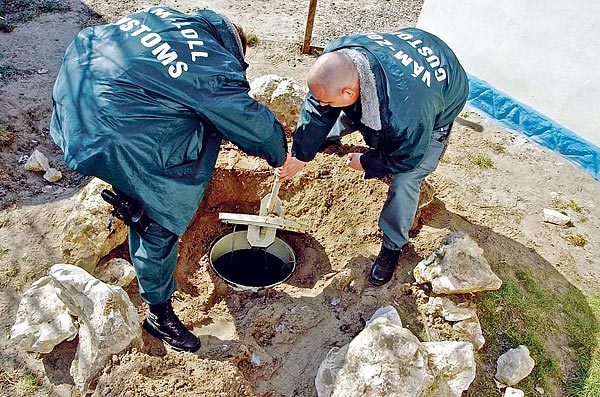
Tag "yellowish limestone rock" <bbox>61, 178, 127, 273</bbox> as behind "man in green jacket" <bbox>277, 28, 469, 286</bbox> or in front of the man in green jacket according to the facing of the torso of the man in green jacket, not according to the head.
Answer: in front

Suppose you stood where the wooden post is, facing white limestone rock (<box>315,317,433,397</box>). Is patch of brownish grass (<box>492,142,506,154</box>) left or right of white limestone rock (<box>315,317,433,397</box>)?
left

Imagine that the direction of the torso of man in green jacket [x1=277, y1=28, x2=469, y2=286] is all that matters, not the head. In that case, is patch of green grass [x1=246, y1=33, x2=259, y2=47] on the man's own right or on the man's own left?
on the man's own right

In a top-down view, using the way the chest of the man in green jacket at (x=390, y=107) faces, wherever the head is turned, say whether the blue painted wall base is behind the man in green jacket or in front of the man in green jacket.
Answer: behind

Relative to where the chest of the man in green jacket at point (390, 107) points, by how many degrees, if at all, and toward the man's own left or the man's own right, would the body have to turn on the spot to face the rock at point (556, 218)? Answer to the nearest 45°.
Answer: approximately 180°

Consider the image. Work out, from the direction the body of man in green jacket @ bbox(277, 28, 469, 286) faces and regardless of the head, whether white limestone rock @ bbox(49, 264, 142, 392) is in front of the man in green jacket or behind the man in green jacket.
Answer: in front
